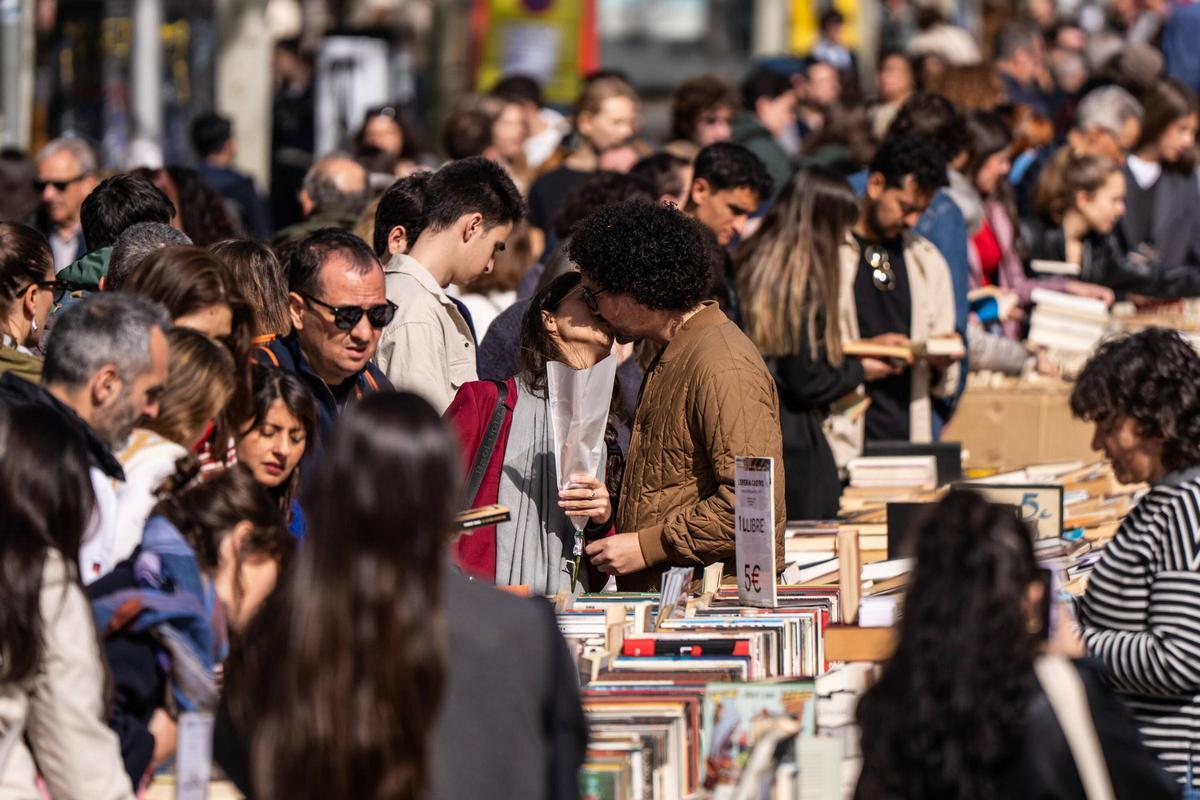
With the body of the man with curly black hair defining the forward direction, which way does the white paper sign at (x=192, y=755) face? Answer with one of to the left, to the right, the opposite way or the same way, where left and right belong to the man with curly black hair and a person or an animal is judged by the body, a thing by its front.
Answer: to the left

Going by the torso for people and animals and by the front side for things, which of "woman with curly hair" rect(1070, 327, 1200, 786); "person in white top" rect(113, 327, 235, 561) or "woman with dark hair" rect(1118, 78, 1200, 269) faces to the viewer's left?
the woman with curly hair

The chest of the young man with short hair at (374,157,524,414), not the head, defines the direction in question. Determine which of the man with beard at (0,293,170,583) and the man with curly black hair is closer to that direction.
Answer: the man with curly black hair

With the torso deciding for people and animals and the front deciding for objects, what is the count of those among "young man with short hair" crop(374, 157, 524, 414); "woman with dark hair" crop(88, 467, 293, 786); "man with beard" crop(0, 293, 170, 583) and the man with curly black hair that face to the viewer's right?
3

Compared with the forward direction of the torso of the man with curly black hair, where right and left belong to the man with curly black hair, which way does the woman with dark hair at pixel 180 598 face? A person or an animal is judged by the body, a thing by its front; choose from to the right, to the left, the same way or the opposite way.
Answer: the opposite way

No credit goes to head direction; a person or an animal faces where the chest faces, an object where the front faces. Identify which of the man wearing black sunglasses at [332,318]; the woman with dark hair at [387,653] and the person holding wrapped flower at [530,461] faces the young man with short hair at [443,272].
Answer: the woman with dark hair

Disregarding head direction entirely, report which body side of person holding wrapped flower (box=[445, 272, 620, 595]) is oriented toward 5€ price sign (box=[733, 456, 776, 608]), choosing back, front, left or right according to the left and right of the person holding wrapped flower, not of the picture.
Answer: front

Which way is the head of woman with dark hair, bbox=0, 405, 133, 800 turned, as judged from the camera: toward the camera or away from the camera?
away from the camera

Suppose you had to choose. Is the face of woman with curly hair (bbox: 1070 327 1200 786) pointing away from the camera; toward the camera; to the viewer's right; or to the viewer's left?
to the viewer's left

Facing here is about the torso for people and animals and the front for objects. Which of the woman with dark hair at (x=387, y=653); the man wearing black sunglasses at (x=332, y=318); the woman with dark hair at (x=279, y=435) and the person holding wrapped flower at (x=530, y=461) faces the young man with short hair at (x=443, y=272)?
the woman with dark hair at (x=387, y=653)

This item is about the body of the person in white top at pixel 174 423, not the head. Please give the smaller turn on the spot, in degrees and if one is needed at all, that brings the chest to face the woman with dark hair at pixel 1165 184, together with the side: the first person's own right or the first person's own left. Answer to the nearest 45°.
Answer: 0° — they already face them

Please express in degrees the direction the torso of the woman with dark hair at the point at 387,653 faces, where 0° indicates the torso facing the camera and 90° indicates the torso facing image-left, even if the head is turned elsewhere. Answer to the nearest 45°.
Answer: approximately 180°

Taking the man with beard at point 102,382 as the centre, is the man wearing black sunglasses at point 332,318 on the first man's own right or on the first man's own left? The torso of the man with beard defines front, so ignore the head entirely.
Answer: on the first man's own left

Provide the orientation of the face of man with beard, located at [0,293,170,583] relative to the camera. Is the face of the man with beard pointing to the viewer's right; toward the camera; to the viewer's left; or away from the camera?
to the viewer's right

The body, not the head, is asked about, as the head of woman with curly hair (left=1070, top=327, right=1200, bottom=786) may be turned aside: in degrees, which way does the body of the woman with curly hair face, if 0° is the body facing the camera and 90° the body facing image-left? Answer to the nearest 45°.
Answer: approximately 90°

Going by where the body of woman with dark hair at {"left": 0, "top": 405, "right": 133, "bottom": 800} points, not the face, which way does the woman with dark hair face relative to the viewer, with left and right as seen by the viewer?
facing away from the viewer and to the right of the viewer
